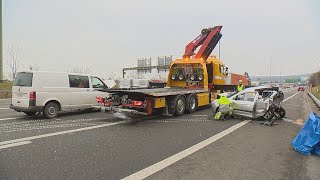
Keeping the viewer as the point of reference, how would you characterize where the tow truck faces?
facing away from the viewer and to the right of the viewer

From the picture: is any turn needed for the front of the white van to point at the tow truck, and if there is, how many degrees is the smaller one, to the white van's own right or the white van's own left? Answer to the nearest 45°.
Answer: approximately 45° to the white van's own right

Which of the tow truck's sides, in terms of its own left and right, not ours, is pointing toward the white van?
back

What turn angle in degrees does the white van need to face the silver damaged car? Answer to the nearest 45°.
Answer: approximately 45° to its right
